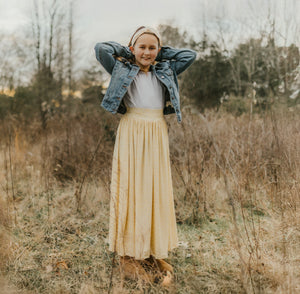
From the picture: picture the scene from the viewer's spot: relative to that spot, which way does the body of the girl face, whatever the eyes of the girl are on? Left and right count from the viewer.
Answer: facing the viewer
